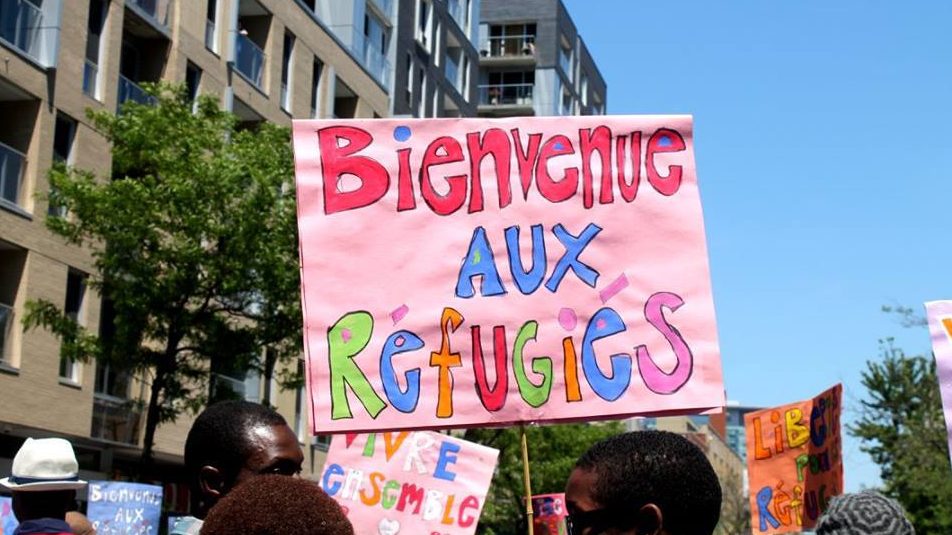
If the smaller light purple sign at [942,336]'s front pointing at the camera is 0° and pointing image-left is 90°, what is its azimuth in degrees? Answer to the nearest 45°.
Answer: approximately 0°

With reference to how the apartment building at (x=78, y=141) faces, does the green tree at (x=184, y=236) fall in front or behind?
in front

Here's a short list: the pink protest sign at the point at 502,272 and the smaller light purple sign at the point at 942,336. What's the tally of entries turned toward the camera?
2

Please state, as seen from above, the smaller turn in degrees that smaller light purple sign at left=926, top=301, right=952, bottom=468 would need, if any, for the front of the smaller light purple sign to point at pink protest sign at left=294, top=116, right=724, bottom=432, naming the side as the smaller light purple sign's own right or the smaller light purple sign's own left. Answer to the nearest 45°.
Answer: approximately 45° to the smaller light purple sign's own right

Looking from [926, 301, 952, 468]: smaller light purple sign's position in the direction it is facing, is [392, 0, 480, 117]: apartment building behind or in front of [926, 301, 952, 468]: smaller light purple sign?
behind

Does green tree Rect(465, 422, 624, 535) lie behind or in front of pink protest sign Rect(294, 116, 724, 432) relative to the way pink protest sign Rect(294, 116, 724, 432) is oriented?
behind
